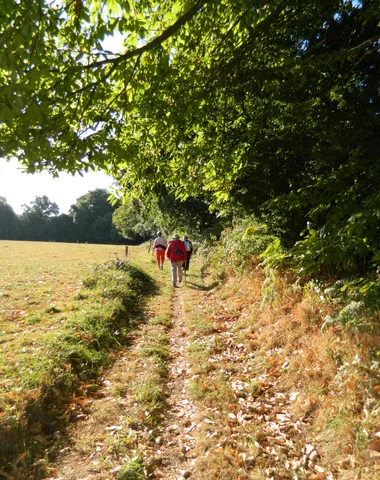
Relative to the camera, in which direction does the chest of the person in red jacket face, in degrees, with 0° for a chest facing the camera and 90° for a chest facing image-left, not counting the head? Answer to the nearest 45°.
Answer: approximately 180°

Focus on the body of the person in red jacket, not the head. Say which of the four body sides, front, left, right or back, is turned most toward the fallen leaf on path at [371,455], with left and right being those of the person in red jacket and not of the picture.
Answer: back

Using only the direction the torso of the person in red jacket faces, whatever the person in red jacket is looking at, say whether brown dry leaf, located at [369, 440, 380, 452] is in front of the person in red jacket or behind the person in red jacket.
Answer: behind
